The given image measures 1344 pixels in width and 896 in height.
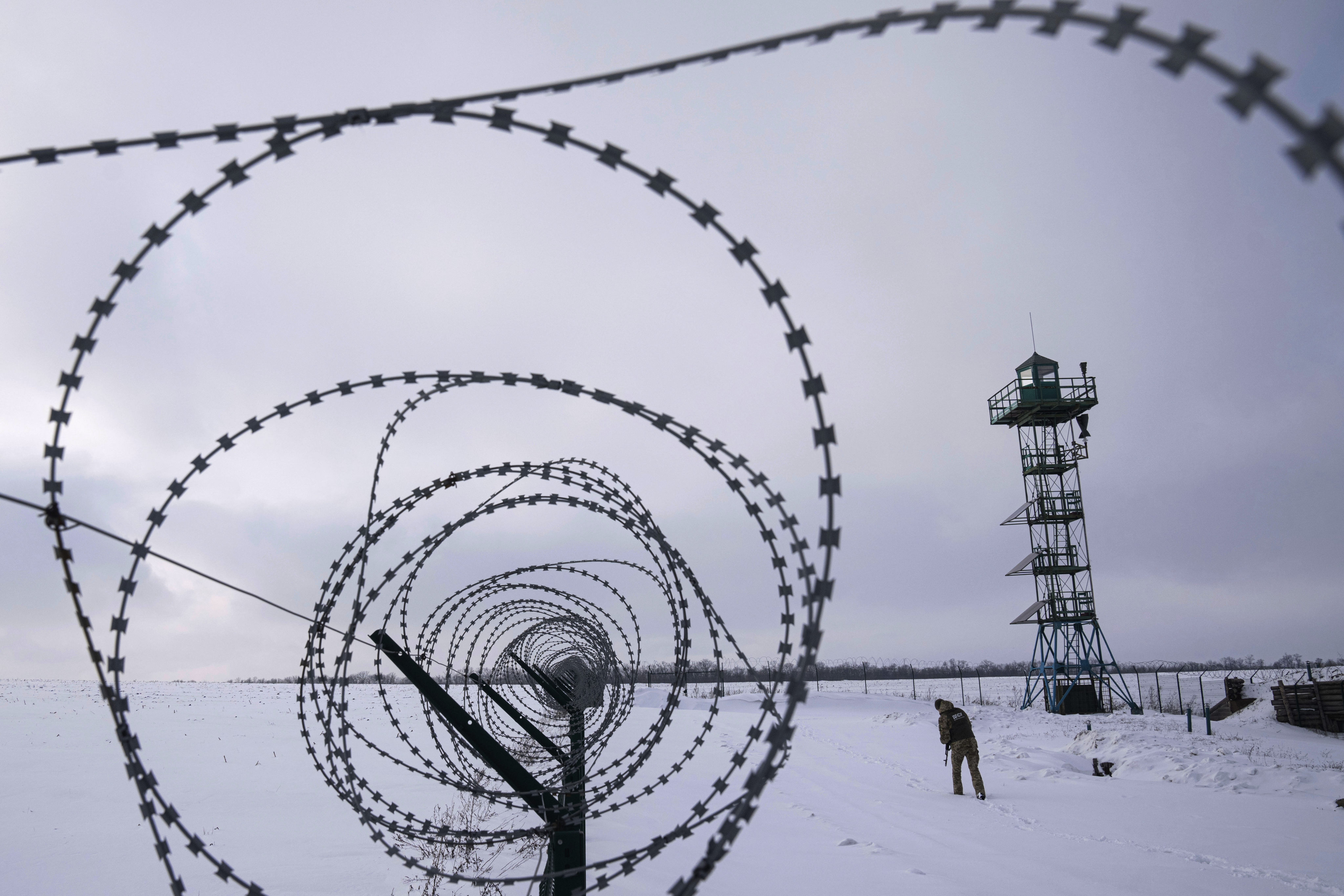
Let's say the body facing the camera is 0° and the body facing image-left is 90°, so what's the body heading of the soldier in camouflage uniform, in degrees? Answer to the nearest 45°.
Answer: approximately 135°
